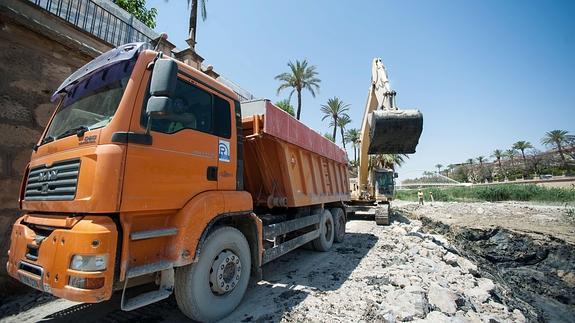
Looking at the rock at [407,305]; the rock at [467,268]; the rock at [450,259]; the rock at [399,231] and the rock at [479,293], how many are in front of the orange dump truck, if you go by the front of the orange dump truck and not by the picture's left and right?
0

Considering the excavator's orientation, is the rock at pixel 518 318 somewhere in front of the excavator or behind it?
in front

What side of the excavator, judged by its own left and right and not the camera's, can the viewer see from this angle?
front

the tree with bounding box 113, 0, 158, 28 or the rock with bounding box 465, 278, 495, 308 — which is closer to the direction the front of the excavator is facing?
the rock

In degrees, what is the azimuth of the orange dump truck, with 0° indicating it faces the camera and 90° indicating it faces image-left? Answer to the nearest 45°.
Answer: approximately 45°

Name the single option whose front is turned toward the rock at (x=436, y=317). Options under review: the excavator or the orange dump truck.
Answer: the excavator

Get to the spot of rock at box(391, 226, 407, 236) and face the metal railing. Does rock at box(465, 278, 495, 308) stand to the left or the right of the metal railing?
left

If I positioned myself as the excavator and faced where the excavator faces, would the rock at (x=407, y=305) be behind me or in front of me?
in front

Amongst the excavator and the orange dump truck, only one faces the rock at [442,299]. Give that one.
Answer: the excavator

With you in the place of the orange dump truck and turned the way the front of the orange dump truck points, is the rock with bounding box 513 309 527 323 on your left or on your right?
on your left

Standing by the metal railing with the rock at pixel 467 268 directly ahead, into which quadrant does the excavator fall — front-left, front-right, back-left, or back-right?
front-left

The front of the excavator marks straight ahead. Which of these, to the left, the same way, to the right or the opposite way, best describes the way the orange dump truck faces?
the same way

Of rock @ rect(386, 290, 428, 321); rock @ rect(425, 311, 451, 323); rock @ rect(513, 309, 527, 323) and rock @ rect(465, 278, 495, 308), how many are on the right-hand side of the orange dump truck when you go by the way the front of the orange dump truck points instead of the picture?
0

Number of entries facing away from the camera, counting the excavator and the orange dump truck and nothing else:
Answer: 0

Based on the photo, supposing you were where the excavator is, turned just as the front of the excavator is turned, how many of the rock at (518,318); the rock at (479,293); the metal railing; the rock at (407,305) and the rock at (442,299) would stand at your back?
0

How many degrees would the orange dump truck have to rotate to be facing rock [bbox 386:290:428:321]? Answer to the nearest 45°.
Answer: approximately 135° to its left

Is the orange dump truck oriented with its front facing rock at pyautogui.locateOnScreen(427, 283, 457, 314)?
no

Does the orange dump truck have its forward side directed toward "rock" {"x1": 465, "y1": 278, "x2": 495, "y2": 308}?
no
